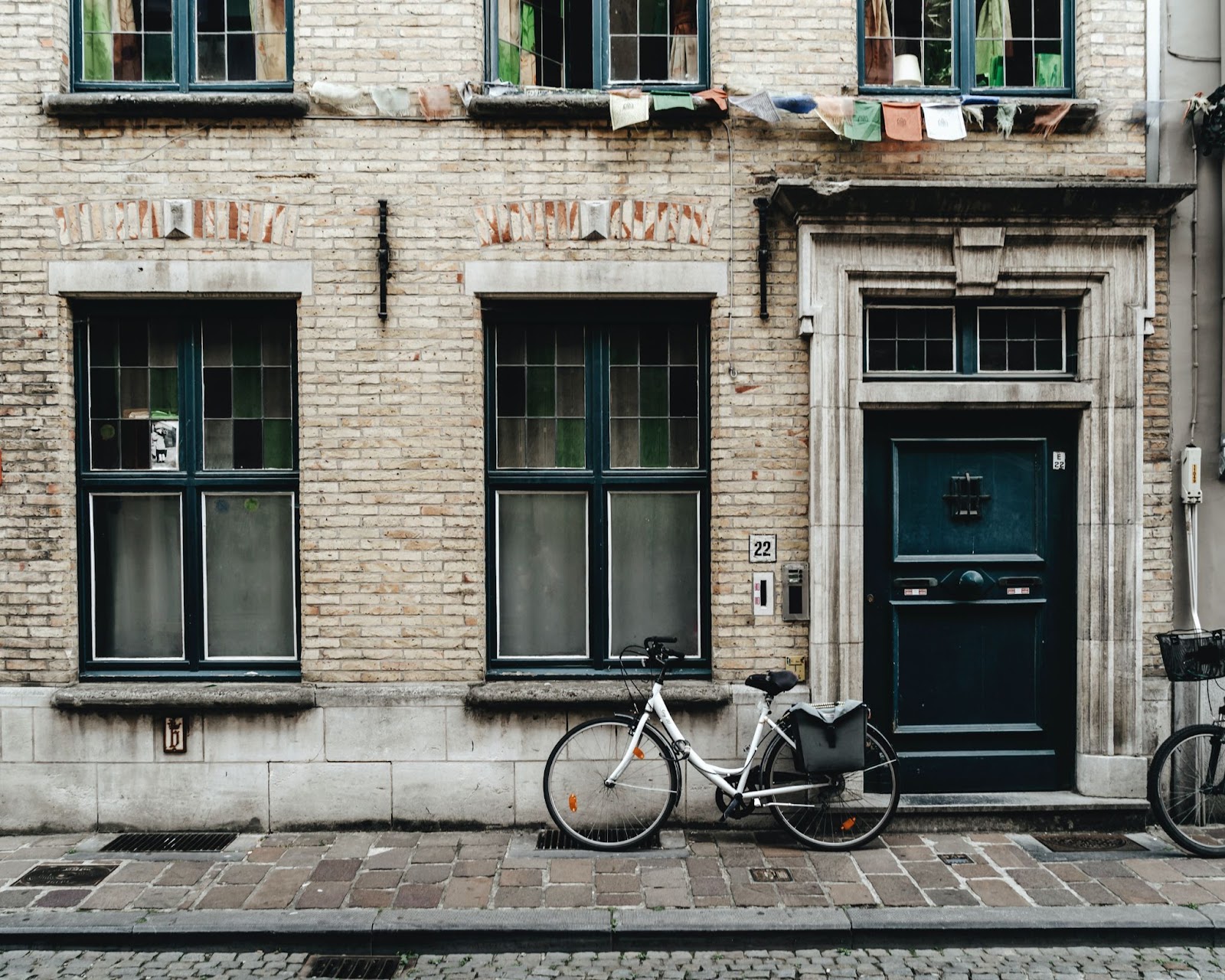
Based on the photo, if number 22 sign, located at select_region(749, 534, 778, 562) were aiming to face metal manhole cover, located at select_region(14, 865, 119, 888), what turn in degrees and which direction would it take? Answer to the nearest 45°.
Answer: approximately 90° to its right

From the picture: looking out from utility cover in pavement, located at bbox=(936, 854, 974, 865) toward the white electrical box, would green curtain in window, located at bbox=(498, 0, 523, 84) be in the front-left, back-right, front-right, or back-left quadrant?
back-left

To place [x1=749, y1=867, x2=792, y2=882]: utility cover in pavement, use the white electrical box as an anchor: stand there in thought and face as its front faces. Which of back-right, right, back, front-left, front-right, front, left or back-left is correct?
front-right

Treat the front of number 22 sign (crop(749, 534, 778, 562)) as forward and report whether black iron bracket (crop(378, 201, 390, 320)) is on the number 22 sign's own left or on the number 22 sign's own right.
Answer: on the number 22 sign's own right

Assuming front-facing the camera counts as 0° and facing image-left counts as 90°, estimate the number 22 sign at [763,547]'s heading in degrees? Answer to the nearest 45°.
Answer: approximately 0°

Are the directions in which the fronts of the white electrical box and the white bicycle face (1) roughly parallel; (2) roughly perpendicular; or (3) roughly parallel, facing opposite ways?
roughly perpendicular

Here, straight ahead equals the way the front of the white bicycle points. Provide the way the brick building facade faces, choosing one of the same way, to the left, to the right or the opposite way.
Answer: to the left

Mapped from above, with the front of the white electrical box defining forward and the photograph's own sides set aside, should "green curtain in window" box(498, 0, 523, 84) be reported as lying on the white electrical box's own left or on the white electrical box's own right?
on the white electrical box's own right

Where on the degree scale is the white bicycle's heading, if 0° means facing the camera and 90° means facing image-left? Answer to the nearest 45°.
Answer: approximately 90°
